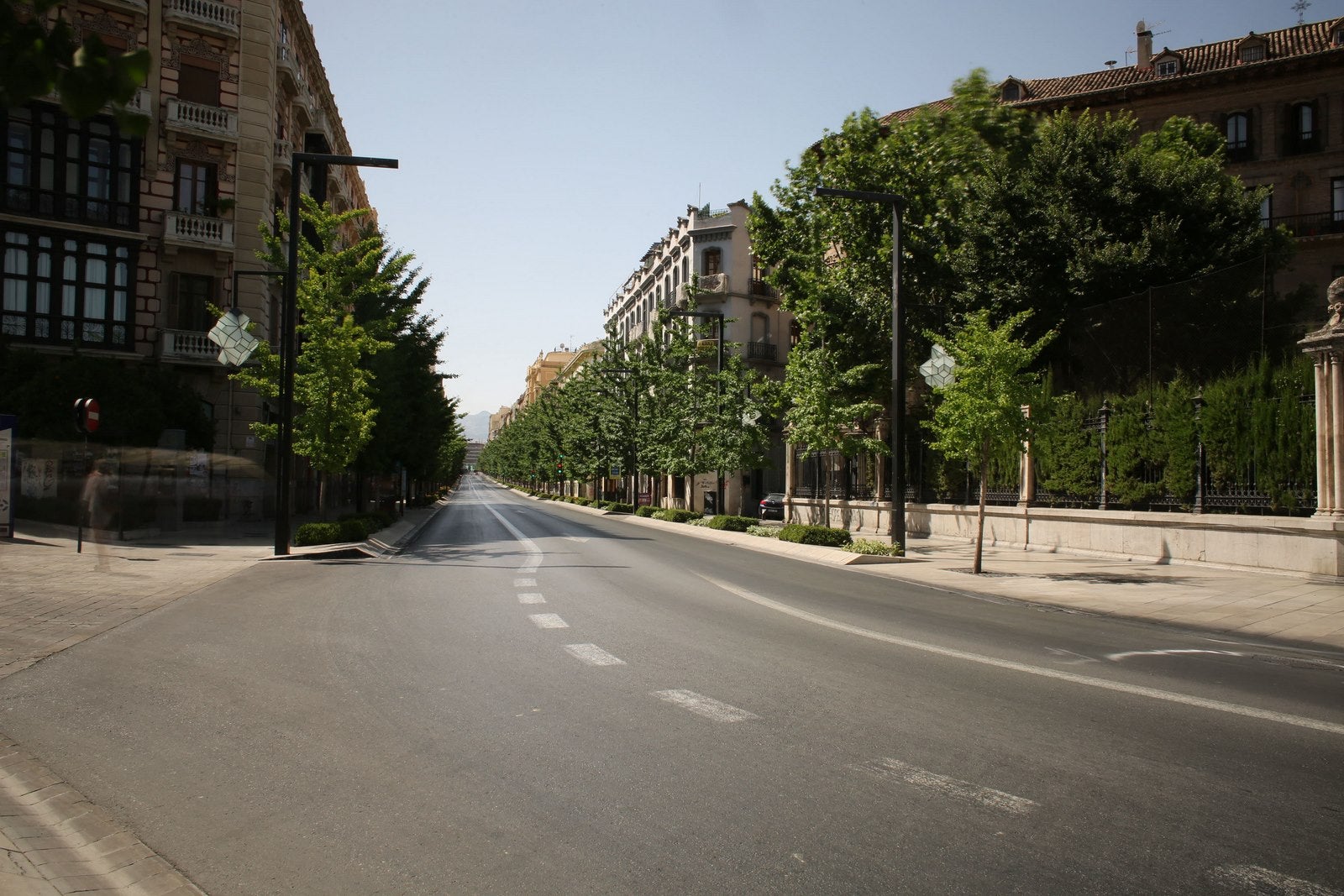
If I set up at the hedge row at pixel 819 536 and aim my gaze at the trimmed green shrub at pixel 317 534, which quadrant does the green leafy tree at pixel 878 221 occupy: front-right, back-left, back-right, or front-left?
back-right

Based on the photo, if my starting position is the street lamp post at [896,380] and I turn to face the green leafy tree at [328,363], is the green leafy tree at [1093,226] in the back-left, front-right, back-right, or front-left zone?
back-right

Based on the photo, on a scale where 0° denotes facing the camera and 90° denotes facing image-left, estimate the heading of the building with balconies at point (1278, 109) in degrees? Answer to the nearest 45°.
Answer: approximately 45°

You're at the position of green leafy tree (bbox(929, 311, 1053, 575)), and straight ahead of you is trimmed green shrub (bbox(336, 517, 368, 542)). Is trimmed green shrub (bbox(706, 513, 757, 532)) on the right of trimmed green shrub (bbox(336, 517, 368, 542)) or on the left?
right

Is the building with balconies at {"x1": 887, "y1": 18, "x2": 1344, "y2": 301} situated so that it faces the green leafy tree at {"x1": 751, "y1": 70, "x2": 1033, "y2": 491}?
yes

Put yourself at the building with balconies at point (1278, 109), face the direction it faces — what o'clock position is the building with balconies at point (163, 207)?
the building with balconies at point (163, 207) is roughly at 12 o'clock from the building with balconies at point (1278, 109).

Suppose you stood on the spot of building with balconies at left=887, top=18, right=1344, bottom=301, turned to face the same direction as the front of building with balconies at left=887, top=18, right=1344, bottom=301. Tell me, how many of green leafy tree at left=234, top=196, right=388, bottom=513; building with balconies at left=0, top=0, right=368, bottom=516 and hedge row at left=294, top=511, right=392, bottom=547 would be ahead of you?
3

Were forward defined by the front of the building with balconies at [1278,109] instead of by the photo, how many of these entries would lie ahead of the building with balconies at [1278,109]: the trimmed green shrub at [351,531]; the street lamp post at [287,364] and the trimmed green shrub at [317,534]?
3

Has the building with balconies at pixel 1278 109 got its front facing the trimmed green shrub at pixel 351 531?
yes
